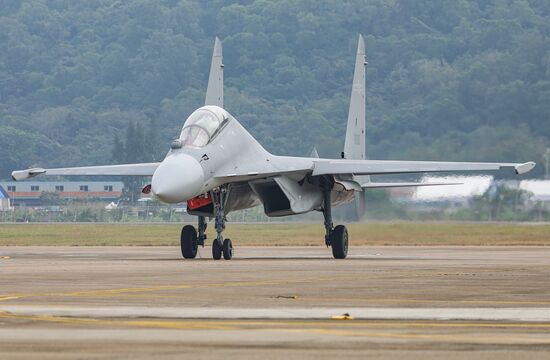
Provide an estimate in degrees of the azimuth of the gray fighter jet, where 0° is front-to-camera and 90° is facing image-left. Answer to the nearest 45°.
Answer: approximately 0°
